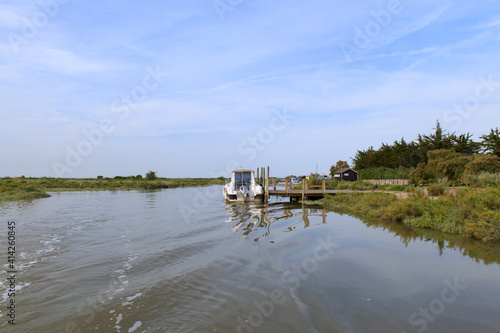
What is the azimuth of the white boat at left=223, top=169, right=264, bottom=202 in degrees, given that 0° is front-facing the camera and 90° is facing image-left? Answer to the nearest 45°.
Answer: approximately 180°

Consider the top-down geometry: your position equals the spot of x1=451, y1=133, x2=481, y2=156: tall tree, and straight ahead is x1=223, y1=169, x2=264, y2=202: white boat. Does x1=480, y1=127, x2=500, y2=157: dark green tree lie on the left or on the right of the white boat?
left

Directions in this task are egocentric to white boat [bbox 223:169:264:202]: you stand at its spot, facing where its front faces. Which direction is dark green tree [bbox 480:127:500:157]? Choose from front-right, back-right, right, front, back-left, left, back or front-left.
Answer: right

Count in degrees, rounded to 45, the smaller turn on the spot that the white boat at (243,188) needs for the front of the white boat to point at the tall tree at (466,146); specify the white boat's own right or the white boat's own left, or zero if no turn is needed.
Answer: approximately 90° to the white boat's own right

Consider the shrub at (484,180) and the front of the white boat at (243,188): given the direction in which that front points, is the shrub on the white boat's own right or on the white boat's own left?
on the white boat's own right

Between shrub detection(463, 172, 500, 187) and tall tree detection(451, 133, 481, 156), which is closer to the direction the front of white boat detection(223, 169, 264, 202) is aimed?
the tall tree
